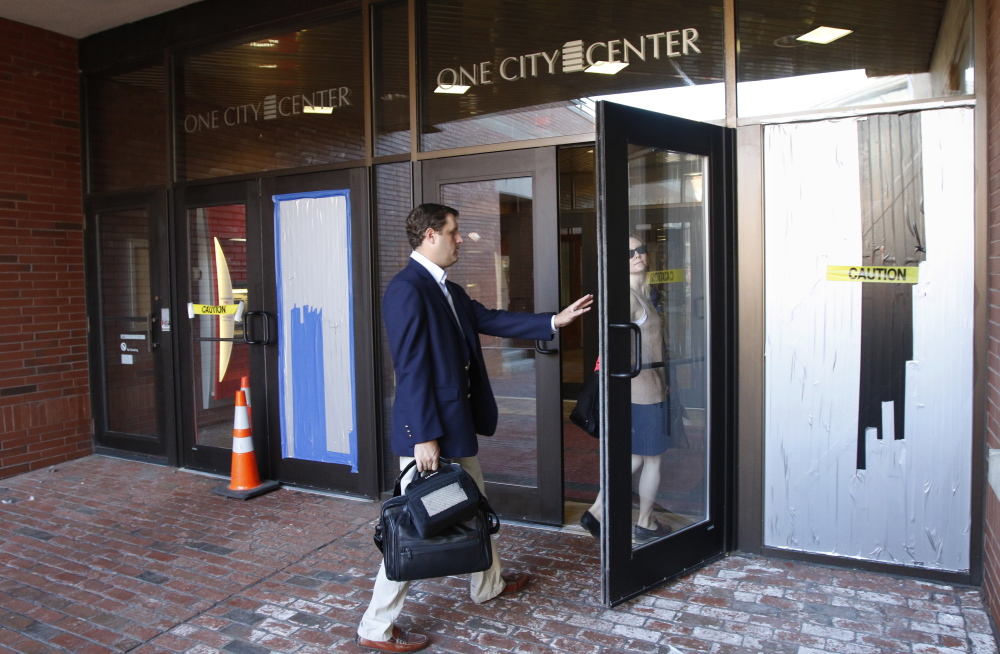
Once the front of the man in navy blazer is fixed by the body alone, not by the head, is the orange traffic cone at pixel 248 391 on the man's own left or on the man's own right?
on the man's own left

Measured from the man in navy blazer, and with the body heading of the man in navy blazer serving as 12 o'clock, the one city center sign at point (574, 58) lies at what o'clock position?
The one city center sign is roughly at 10 o'clock from the man in navy blazer.

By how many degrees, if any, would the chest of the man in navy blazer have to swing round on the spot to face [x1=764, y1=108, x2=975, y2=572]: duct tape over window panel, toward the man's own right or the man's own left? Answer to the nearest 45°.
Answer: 0° — they already face it

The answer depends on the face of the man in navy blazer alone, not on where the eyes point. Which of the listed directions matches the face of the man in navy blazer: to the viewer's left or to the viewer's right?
to the viewer's right

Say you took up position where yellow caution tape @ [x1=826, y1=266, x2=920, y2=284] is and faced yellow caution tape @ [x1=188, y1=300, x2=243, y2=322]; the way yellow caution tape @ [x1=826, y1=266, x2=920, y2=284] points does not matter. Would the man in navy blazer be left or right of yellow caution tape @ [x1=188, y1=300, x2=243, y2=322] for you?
left

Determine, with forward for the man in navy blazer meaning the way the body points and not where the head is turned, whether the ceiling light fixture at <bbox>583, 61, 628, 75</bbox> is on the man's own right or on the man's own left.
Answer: on the man's own left

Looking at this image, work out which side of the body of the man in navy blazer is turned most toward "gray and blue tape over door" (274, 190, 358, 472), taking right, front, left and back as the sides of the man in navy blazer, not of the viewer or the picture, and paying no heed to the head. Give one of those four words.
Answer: left

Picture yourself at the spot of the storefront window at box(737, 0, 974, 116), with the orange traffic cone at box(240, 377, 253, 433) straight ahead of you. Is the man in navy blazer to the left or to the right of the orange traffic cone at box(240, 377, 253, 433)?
left

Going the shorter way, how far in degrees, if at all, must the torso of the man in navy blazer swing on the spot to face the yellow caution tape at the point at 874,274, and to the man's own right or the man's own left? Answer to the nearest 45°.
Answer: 0° — they already face it

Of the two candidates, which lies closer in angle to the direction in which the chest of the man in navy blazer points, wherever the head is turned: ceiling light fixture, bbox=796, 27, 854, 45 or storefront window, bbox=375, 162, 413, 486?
the ceiling light fixture

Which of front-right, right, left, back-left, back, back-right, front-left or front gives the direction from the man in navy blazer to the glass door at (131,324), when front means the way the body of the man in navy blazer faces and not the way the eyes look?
back-left

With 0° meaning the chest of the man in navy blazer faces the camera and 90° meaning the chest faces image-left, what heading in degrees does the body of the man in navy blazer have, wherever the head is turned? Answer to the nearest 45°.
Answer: approximately 270°
